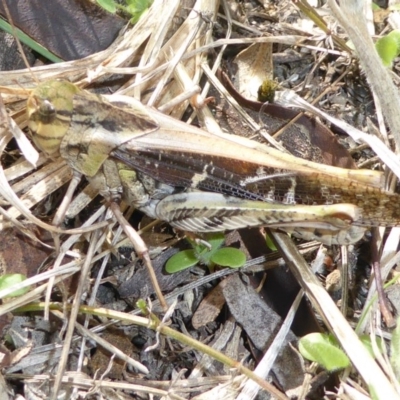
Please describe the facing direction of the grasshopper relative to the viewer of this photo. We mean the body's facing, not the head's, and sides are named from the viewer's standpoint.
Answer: facing to the left of the viewer

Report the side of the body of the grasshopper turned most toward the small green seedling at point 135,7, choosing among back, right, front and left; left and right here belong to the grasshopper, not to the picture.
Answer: right
